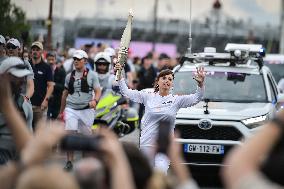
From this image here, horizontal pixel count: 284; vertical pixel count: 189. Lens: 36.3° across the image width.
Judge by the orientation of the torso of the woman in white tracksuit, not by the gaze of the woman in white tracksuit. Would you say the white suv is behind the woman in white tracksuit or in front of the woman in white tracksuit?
behind

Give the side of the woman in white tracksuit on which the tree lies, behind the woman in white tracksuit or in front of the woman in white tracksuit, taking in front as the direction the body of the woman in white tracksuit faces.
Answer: behind

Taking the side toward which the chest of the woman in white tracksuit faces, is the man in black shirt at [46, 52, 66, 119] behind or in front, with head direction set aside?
behind
